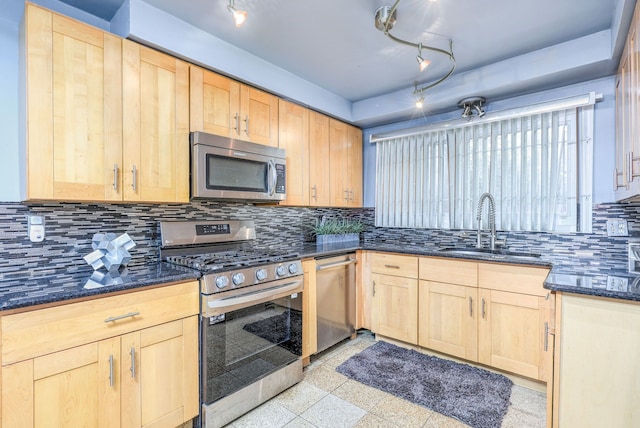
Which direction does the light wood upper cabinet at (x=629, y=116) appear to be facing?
to the viewer's left

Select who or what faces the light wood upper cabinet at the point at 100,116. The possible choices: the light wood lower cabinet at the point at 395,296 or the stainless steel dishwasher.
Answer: the light wood lower cabinet

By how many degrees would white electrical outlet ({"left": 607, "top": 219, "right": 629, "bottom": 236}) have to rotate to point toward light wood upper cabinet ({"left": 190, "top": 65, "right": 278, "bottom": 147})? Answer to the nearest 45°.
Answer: approximately 45° to its right

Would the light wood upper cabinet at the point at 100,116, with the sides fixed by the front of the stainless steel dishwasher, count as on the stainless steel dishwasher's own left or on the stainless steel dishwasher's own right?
on the stainless steel dishwasher's own right

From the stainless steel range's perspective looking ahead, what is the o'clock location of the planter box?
The planter box is roughly at 9 o'clock from the stainless steel range.

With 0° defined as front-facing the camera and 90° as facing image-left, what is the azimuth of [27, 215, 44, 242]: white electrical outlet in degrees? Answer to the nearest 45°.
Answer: approximately 0°

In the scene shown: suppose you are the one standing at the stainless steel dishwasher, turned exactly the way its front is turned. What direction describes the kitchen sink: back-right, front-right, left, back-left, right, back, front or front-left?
front-left

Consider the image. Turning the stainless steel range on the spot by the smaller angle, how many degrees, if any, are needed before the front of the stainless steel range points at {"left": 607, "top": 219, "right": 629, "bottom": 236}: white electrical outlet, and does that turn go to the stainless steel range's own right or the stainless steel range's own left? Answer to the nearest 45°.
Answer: approximately 45° to the stainless steel range's own left

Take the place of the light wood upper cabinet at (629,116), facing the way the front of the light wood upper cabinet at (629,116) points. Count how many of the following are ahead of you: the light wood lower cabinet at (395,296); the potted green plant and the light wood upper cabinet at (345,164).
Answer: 3
